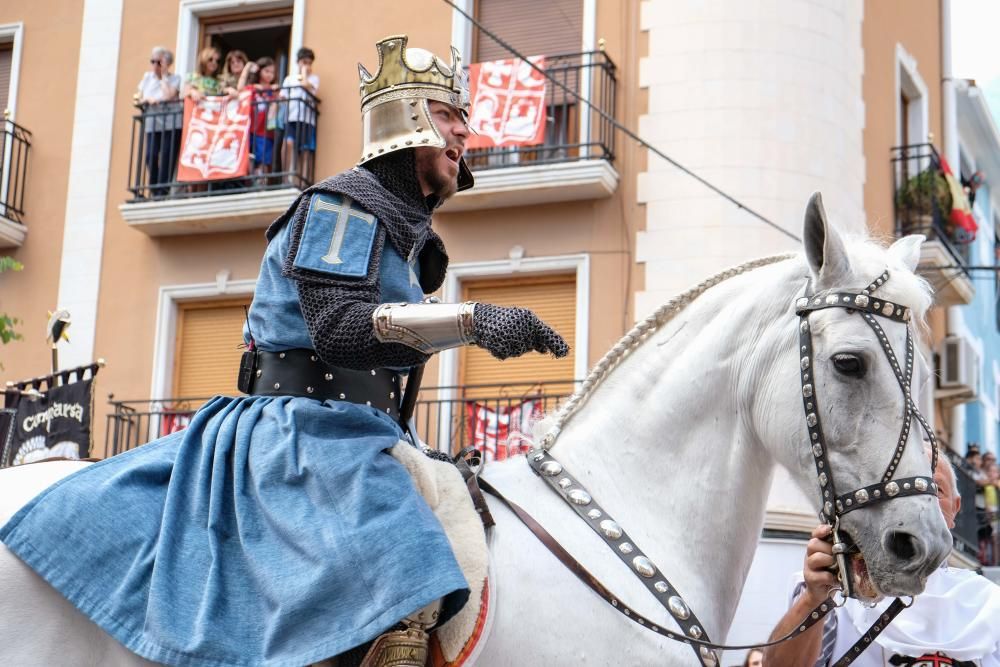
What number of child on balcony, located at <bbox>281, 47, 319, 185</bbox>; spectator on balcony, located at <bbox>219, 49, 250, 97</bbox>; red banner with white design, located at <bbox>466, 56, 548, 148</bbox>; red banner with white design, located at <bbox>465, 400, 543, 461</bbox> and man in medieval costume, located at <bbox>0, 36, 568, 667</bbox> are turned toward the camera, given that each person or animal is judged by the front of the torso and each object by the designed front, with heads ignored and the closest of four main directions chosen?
4

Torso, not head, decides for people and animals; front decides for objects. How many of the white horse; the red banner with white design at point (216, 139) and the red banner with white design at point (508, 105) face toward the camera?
2

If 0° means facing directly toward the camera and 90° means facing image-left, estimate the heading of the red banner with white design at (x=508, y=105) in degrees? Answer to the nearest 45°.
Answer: approximately 0°

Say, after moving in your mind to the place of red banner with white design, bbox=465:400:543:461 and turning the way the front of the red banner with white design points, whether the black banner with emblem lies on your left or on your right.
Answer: on your right

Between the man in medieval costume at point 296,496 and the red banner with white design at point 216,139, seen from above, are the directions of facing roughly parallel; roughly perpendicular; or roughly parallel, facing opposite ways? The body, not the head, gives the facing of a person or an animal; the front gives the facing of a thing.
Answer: roughly perpendicular

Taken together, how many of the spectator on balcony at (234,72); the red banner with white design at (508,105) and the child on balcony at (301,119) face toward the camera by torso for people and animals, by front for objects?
3
